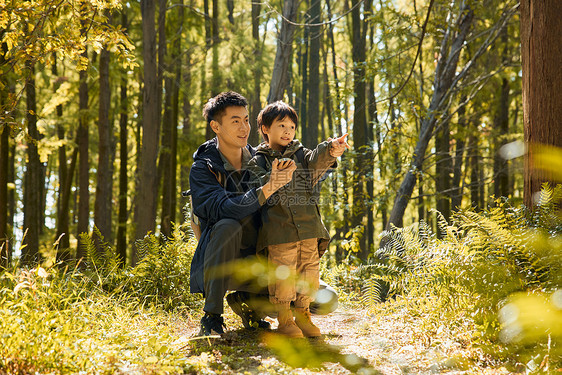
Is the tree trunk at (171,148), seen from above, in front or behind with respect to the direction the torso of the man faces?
behind

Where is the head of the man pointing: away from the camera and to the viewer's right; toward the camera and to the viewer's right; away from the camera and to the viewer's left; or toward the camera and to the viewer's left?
toward the camera and to the viewer's right

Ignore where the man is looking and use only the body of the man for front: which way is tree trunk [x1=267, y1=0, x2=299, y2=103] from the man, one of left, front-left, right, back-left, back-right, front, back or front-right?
back-left

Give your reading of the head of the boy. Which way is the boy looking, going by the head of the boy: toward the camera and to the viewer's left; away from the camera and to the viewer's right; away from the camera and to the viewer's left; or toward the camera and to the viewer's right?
toward the camera and to the viewer's right

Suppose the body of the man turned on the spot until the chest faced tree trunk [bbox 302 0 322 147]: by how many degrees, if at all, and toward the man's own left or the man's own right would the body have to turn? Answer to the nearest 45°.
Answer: approximately 135° to the man's own left

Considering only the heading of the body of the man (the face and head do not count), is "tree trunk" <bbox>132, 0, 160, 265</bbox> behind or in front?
behind

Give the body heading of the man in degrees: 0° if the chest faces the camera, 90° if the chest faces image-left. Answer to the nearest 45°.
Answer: approximately 315°

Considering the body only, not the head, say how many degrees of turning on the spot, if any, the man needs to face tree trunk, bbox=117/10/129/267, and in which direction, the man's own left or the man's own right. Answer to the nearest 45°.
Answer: approximately 135° to the man's own left

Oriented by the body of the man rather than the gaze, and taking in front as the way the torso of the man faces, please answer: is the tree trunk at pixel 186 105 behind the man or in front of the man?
behind

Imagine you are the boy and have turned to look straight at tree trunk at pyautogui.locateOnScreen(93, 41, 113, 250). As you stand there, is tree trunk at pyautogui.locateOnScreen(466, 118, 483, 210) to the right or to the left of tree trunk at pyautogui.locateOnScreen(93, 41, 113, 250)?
right
